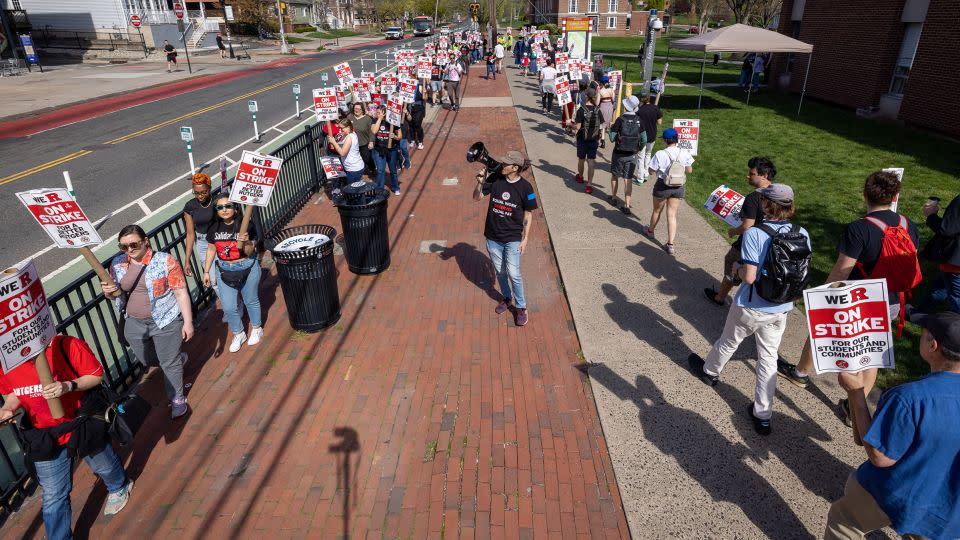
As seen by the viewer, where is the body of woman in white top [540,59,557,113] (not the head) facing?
away from the camera

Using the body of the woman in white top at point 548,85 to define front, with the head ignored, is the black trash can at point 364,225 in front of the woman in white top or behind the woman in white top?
behind

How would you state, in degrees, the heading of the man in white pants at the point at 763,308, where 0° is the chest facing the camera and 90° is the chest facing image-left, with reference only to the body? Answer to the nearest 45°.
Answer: approximately 135°

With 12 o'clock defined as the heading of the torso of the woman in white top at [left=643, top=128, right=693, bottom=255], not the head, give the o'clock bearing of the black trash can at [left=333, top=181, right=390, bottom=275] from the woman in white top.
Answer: The black trash can is roughly at 8 o'clock from the woman in white top.

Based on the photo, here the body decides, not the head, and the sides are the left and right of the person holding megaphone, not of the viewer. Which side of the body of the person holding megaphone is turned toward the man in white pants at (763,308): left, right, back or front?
left

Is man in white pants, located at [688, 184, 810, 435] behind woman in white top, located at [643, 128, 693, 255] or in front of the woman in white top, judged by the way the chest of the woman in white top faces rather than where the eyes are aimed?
behind

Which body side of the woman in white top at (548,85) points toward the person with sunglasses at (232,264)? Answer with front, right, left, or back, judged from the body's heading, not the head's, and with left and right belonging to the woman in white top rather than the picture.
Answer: back

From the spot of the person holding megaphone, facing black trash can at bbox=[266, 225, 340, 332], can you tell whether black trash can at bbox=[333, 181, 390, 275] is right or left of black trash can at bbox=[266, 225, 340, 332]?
right

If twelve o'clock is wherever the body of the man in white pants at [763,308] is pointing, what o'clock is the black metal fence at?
The black metal fence is roughly at 10 o'clock from the man in white pants.

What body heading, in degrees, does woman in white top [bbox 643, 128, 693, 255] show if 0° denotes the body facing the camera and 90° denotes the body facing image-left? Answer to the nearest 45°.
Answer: approximately 180°

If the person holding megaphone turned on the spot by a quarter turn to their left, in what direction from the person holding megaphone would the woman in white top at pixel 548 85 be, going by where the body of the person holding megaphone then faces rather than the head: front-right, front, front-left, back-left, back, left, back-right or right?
back-left

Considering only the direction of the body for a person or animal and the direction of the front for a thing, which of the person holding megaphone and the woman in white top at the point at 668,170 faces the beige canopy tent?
the woman in white top

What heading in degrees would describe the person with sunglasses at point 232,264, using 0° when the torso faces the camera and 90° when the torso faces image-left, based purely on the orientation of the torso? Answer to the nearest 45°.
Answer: approximately 0°

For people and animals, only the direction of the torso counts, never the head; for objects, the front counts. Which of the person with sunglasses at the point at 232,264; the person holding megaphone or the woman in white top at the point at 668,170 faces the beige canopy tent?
the woman in white top
